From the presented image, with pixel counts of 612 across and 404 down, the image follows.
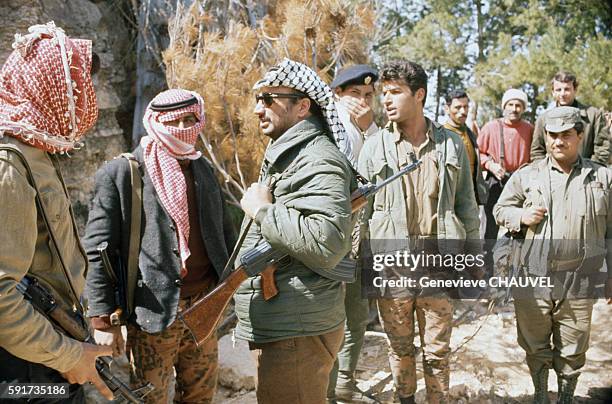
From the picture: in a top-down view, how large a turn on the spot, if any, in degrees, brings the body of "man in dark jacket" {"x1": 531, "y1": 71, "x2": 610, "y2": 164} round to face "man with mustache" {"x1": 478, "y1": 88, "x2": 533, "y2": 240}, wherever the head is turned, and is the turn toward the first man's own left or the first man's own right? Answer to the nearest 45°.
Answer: approximately 135° to the first man's own right

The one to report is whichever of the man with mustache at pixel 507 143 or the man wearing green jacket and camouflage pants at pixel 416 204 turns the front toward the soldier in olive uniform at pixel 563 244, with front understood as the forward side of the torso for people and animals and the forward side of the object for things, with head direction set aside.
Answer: the man with mustache

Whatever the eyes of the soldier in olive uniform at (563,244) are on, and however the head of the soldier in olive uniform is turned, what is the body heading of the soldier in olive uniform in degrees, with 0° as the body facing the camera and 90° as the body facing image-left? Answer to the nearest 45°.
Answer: approximately 0°

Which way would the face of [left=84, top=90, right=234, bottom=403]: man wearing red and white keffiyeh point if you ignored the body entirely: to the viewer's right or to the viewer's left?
to the viewer's right

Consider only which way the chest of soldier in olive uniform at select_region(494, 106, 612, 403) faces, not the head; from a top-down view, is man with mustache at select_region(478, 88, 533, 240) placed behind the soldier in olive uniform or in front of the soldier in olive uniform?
behind

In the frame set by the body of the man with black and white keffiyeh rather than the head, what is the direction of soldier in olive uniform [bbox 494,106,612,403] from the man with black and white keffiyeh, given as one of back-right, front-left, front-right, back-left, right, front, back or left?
back-right

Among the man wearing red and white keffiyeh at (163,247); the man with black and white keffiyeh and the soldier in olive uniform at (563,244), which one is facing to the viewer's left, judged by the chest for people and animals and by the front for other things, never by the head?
the man with black and white keffiyeh

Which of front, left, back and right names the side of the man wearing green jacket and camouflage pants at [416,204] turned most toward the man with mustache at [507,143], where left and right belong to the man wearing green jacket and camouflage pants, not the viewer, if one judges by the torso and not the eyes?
back

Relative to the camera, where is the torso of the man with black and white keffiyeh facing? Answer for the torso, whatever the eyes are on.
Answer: to the viewer's left

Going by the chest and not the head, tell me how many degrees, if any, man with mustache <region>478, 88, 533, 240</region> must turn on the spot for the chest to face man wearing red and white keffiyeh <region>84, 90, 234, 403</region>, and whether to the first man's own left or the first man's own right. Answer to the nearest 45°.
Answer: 0° — they already face them

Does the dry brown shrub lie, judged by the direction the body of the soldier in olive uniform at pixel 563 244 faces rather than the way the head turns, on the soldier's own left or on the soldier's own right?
on the soldier's own right

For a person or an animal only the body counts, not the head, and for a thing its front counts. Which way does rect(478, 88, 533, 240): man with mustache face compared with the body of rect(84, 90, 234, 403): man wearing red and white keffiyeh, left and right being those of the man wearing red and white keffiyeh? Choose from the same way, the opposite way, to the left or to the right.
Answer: to the right
